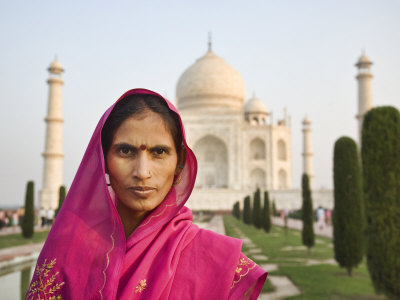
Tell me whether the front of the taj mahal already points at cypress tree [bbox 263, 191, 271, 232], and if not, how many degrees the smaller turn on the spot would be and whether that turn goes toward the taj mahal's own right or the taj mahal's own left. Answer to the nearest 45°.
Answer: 0° — it already faces it

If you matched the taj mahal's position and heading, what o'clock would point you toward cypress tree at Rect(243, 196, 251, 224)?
The cypress tree is roughly at 12 o'clock from the taj mahal.

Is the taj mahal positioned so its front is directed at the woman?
yes

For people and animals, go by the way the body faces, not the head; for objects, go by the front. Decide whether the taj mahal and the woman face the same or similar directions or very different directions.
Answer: same or similar directions

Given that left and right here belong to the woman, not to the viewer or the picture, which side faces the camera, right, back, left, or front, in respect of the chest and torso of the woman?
front

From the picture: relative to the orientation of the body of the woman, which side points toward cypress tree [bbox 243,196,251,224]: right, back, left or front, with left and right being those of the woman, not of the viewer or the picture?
back

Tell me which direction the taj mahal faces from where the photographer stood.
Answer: facing the viewer

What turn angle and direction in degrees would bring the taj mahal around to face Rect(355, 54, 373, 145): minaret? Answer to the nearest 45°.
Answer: approximately 45° to its left

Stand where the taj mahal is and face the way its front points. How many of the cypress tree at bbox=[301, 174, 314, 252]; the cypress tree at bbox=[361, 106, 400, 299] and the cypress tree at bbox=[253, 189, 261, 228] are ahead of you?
3

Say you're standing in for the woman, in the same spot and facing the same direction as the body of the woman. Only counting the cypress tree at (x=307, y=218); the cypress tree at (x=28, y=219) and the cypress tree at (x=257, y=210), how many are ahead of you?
0

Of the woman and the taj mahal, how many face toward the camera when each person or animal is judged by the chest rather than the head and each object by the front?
2

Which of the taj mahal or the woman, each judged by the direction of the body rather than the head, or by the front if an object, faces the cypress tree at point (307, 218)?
the taj mahal

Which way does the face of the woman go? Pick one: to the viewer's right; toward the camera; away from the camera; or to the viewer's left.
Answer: toward the camera

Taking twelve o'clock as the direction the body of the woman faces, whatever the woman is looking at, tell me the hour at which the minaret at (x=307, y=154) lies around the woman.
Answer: The minaret is roughly at 7 o'clock from the woman.

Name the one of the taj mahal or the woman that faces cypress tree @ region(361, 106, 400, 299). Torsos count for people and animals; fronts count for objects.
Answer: the taj mahal
